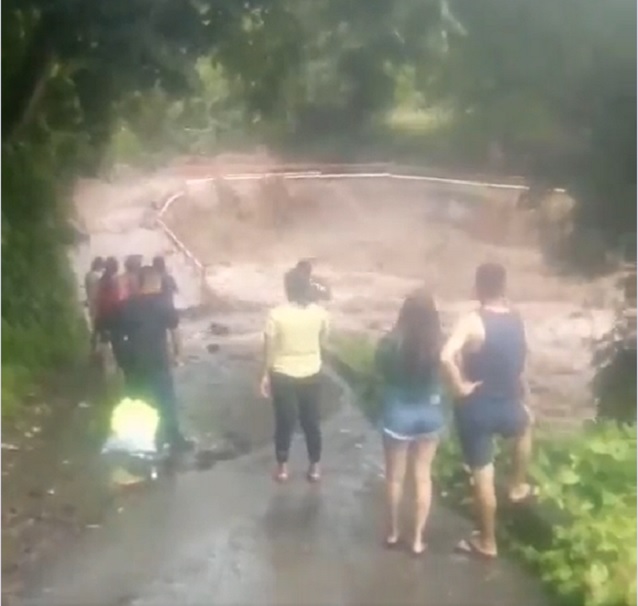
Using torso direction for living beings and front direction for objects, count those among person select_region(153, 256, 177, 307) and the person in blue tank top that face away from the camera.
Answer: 2

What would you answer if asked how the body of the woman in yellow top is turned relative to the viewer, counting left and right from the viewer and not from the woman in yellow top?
facing away from the viewer

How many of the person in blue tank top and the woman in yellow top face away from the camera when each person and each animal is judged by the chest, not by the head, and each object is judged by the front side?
2

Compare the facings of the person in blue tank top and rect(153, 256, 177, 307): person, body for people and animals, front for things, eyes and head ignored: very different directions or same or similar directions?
same or similar directions

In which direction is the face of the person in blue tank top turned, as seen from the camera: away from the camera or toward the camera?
away from the camera

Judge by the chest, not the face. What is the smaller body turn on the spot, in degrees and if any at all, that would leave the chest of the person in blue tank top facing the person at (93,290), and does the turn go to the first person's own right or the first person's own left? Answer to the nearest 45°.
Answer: approximately 90° to the first person's own left

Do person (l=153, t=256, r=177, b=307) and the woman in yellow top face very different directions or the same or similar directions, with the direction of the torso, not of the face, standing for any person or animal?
same or similar directions

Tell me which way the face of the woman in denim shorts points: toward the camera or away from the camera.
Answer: away from the camera

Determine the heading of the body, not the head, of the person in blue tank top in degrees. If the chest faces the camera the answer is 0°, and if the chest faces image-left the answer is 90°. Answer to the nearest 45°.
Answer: approximately 180°

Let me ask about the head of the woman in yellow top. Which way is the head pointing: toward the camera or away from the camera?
away from the camera

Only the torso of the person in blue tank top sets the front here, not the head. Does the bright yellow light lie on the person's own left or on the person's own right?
on the person's own left

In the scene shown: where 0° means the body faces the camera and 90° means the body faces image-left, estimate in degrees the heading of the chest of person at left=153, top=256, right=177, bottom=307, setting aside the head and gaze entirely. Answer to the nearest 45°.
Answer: approximately 180°

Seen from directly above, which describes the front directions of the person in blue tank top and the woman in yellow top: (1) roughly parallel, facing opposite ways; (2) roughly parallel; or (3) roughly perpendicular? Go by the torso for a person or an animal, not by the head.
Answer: roughly parallel
